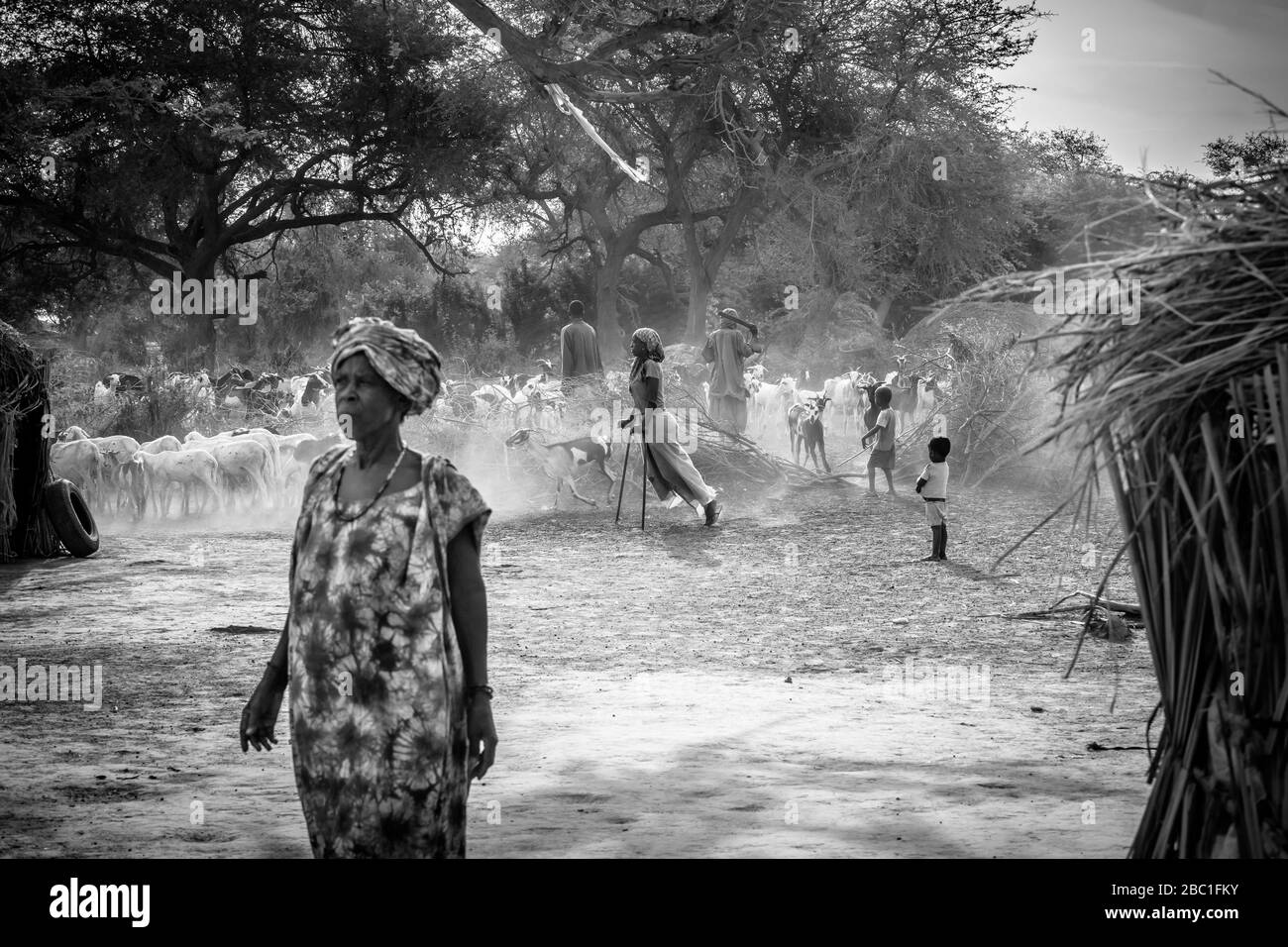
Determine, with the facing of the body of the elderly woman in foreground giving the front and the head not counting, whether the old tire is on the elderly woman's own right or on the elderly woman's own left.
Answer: on the elderly woman's own right

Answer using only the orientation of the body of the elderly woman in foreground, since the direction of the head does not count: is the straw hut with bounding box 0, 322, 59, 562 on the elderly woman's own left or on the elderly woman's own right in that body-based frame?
on the elderly woman's own right

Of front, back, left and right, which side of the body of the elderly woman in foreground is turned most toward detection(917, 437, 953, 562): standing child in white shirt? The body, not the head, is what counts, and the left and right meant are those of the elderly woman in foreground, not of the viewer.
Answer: back

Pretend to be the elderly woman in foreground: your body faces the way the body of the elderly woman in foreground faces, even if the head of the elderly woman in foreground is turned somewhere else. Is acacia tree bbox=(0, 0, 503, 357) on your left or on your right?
on your right

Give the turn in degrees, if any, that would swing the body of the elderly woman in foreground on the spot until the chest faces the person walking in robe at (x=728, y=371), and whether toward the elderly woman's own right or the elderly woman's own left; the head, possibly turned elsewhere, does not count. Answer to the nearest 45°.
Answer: approximately 135° to the elderly woman's own right

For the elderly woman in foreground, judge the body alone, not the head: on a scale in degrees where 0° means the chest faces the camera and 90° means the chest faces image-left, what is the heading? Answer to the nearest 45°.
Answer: approximately 45°
